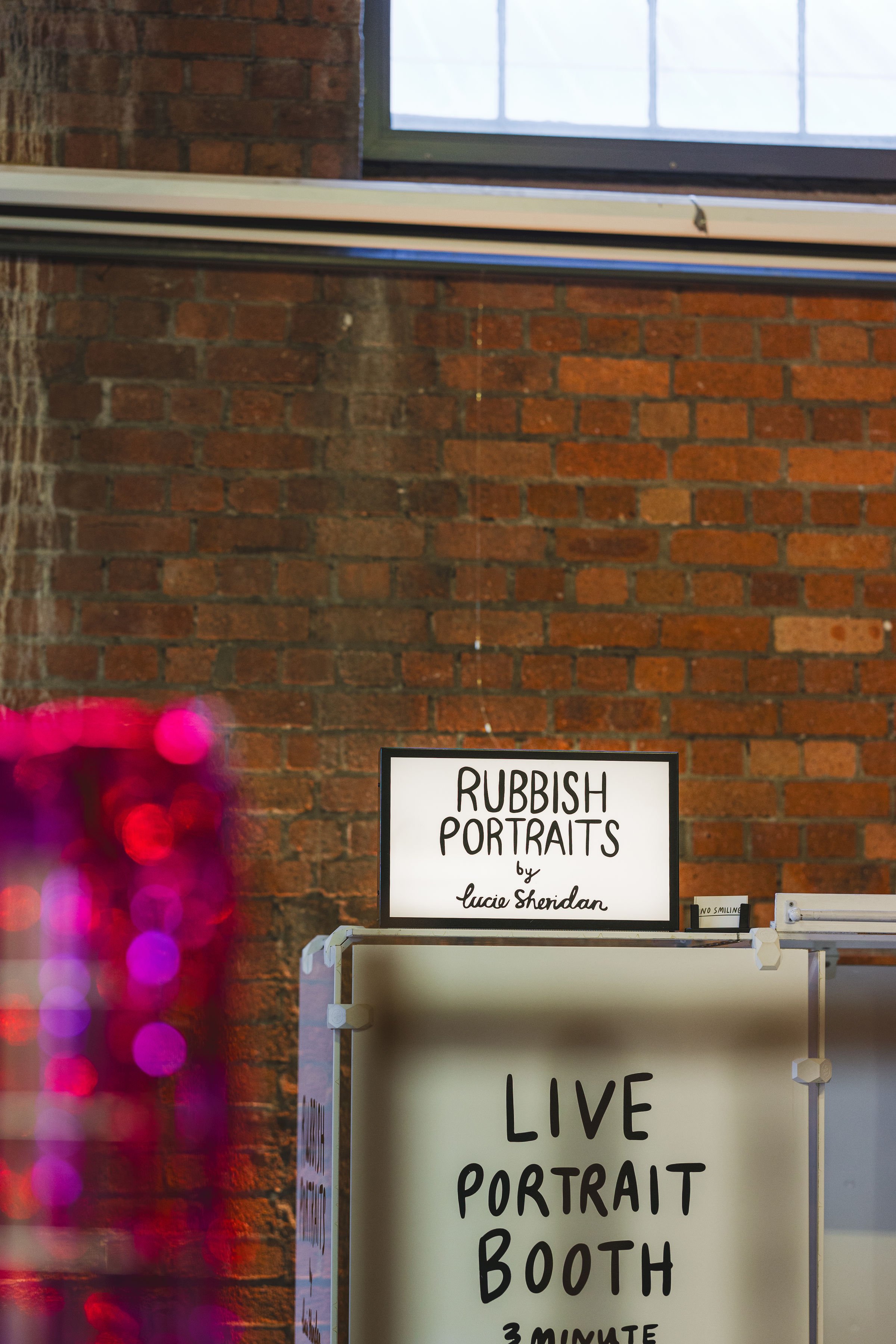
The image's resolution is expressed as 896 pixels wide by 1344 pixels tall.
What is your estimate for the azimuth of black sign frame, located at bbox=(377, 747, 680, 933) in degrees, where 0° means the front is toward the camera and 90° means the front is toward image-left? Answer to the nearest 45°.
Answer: approximately 0°
